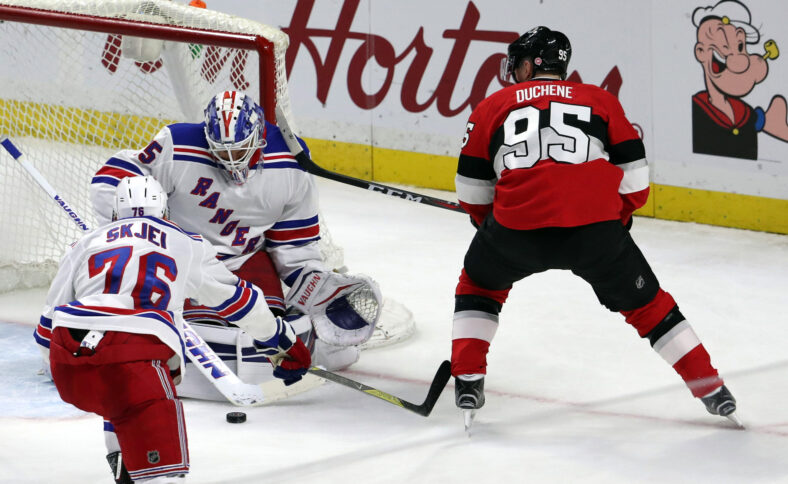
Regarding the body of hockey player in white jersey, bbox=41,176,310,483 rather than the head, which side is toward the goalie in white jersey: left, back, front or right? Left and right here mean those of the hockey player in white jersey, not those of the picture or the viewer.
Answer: front

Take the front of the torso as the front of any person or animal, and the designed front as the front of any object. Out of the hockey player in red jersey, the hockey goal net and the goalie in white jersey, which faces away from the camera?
the hockey player in red jersey

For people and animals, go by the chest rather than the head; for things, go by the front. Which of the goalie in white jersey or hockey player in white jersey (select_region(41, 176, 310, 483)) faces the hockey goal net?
the hockey player in white jersey

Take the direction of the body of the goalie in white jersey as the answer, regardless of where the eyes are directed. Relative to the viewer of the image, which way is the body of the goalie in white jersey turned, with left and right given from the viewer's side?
facing the viewer

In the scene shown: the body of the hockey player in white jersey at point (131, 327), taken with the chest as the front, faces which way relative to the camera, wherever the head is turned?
away from the camera

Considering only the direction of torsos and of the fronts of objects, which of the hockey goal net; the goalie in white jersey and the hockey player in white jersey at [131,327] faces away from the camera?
the hockey player in white jersey

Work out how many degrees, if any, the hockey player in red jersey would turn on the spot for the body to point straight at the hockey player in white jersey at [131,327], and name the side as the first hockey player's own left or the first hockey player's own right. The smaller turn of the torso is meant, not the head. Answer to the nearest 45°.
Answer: approximately 135° to the first hockey player's own left

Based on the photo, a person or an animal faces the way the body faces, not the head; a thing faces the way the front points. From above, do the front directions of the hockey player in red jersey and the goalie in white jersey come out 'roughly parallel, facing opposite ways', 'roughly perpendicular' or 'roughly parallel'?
roughly parallel, facing opposite ways

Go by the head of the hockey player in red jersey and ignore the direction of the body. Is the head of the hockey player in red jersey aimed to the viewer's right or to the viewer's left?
to the viewer's left

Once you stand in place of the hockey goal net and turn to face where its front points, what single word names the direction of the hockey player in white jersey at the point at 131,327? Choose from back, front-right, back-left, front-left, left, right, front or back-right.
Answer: front-left

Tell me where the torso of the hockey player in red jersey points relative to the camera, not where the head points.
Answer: away from the camera

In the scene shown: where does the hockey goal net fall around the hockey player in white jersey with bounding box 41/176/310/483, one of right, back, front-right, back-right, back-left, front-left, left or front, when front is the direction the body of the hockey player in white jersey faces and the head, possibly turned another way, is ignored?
front
